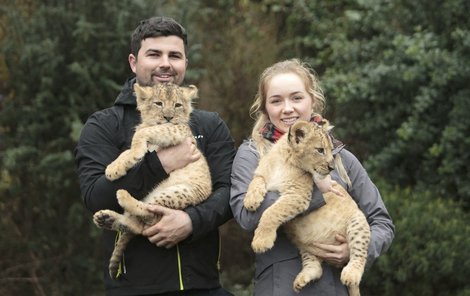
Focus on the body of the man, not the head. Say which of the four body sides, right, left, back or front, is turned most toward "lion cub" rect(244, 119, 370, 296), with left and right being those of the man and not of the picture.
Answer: left

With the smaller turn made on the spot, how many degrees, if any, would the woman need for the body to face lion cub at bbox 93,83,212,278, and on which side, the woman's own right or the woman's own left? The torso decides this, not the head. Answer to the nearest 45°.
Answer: approximately 90° to the woman's own right

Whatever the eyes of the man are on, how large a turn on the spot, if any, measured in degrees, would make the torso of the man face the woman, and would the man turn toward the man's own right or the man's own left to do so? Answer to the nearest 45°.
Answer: approximately 90° to the man's own left

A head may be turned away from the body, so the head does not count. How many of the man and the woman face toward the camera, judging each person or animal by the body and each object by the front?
2

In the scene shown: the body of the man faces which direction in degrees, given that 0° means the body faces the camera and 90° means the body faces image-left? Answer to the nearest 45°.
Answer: approximately 0°

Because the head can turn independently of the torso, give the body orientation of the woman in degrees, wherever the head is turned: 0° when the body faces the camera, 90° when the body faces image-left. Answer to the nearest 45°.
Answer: approximately 0°

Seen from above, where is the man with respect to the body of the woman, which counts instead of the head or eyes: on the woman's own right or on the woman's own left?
on the woman's own right
